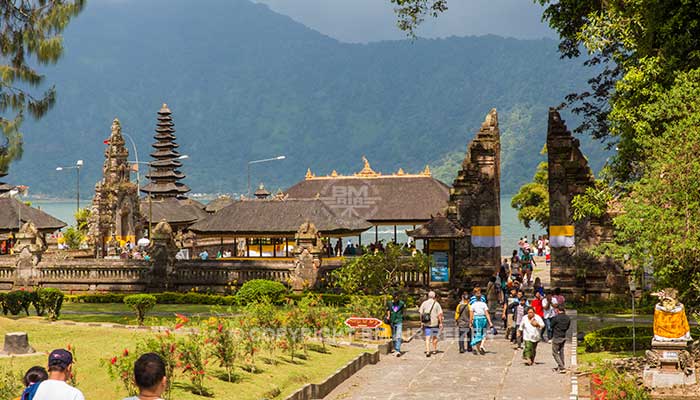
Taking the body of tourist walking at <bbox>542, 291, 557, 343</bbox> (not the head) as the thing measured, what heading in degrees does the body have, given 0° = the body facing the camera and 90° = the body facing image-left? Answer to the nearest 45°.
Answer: approximately 0°

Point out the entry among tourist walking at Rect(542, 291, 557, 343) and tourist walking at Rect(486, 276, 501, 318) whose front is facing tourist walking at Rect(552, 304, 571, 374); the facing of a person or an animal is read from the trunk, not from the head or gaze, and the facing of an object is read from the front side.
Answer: tourist walking at Rect(542, 291, 557, 343)

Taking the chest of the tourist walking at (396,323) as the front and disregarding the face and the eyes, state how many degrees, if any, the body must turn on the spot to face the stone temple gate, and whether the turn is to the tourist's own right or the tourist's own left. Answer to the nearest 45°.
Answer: approximately 135° to the tourist's own left
